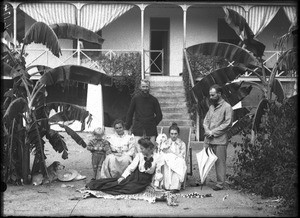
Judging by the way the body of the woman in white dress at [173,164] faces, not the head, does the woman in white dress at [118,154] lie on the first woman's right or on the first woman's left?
on the first woman's right

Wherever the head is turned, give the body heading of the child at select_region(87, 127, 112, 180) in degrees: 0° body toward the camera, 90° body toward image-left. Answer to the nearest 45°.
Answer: approximately 0°

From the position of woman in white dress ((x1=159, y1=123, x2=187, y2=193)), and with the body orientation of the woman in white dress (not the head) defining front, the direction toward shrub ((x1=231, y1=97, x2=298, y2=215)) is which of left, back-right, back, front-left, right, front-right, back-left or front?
left

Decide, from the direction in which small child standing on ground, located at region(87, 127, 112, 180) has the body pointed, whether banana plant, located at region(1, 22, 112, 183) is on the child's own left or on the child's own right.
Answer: on the child's own right

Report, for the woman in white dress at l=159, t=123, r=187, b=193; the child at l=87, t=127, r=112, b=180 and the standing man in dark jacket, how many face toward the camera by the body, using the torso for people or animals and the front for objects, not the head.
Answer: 3

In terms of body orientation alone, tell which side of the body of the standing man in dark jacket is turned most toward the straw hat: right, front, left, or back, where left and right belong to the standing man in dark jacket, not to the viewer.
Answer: right

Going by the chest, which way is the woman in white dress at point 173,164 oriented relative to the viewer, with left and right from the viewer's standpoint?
facing the viewer

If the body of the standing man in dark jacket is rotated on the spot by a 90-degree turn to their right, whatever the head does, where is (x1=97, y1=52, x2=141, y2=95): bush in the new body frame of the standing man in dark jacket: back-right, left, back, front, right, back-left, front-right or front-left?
right

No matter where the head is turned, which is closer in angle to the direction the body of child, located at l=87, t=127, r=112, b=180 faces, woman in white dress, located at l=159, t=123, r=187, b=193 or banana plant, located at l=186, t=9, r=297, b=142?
the woman in white dress

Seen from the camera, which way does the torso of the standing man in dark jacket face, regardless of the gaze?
toward the camera

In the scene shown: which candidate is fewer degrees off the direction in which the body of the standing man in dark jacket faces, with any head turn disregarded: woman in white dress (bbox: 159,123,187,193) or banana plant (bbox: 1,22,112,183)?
the woman in white dress

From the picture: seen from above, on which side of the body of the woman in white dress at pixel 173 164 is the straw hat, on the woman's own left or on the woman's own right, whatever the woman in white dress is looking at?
on the woman's own right

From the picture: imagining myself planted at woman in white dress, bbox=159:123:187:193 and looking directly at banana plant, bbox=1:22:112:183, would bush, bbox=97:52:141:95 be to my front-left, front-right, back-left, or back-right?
front-right
